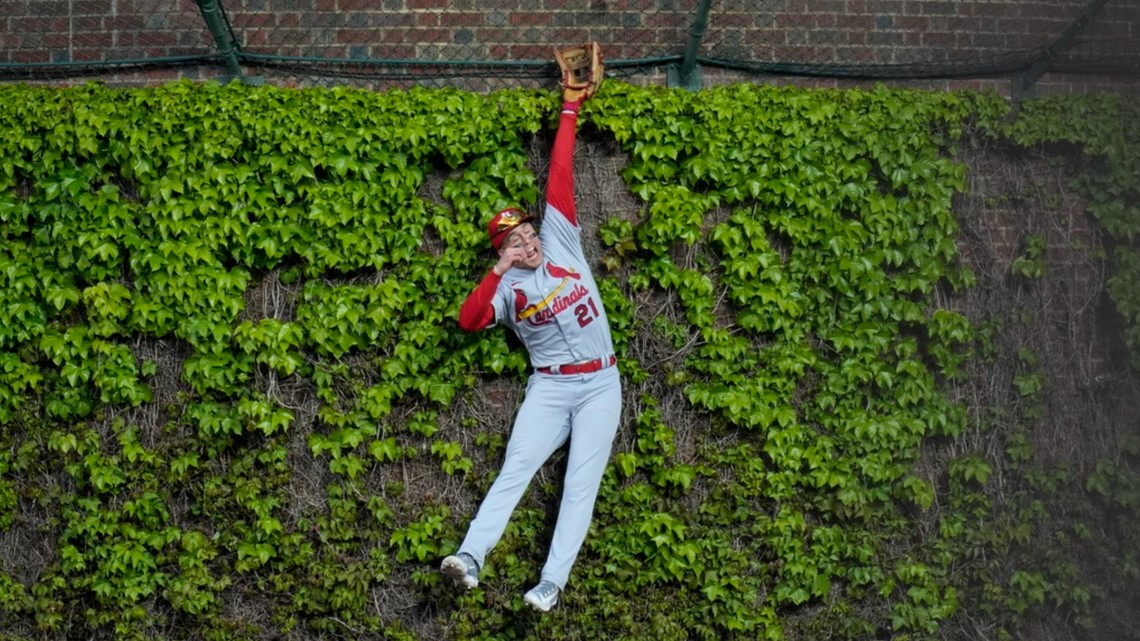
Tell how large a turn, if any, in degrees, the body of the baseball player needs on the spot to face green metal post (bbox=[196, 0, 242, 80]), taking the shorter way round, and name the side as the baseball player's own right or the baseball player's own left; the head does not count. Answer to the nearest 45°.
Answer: approximately 90° to the baseball player's own right

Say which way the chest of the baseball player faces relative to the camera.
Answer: toward the camera

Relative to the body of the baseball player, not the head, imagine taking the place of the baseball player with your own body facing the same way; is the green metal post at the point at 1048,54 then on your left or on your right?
on your left

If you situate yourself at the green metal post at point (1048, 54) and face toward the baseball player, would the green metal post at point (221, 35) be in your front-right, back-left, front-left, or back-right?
front-right
